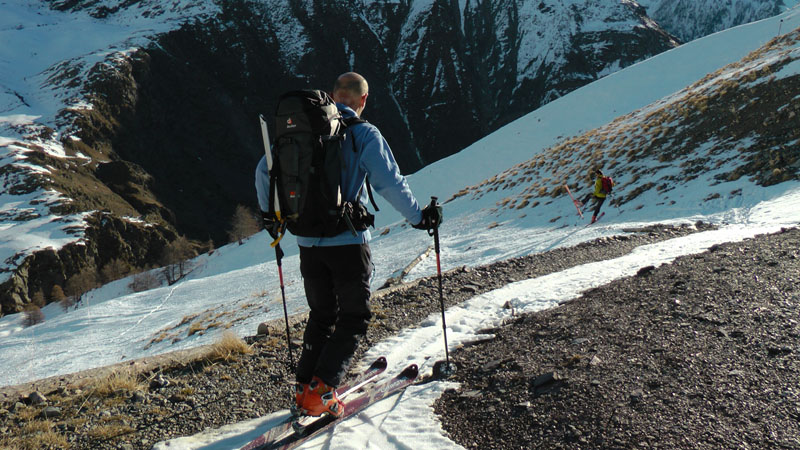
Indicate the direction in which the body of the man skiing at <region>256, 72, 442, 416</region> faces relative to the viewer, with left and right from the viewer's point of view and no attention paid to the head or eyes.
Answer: facing away from the viewer and to the right of the viewer

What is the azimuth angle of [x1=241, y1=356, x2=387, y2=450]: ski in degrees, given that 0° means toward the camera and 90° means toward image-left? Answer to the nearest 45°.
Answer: approximately 225°
